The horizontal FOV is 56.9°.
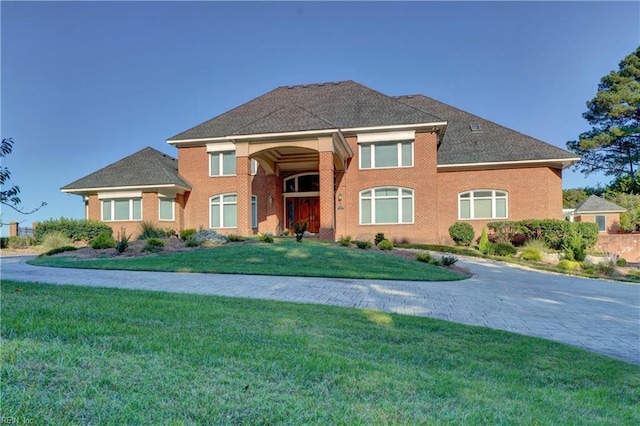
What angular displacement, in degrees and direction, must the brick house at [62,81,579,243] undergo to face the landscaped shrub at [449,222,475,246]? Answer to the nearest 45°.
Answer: approximately 90° to its left

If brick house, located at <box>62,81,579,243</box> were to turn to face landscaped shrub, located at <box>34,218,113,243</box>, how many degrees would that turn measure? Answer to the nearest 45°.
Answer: approximately 90° to its right

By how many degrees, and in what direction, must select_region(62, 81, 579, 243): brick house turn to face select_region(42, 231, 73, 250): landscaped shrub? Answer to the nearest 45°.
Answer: approximately 90° to its right

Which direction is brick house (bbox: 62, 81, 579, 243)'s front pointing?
toward the camera

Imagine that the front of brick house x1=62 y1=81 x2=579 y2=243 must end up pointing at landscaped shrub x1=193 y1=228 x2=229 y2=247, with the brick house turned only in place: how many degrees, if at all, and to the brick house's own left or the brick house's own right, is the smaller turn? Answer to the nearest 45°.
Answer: approximately 45° to the brick house's own right

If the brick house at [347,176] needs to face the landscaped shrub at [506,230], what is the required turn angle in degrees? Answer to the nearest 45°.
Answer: approximately 90° to its left

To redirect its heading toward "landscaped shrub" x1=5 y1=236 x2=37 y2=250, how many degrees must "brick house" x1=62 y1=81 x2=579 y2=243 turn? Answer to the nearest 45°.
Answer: approximately 90° to its right

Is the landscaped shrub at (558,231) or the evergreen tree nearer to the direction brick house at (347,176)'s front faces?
the landscaped shrub

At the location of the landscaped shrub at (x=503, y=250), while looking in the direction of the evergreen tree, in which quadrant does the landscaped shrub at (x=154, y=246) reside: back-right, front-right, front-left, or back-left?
back-left

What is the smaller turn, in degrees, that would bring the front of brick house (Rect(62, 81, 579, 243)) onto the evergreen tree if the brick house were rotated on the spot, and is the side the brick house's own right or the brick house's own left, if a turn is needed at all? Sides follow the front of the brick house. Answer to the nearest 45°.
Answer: approximately 135° to the brick house's own left

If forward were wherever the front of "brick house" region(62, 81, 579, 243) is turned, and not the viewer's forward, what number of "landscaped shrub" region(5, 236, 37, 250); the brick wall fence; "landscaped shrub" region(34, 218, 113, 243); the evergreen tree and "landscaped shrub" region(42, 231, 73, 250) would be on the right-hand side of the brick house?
3

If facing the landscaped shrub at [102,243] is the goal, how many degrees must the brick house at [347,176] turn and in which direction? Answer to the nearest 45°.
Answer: approximately 45° to its right

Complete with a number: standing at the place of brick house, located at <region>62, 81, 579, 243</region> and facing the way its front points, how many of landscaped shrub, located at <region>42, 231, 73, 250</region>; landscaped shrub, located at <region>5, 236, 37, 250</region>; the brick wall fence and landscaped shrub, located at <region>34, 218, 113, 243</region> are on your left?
1

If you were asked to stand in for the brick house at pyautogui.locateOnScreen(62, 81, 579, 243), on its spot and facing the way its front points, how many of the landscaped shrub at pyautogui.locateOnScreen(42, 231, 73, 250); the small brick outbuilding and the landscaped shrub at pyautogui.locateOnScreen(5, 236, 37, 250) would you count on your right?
2
